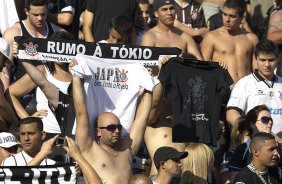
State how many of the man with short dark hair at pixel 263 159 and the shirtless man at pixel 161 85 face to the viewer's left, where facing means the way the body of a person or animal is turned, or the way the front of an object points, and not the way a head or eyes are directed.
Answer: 0

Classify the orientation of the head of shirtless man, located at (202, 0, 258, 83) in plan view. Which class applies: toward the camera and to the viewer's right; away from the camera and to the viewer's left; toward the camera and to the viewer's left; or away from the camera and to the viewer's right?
toward the camera and to the viewer's left

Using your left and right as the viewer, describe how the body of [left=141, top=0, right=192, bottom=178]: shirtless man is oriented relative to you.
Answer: facing the viewer and to the right of the viewer

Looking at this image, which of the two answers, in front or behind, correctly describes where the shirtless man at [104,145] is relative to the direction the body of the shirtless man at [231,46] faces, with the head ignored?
in front

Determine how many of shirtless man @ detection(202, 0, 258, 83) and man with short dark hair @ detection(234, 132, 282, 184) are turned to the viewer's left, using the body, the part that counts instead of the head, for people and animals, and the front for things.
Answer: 0

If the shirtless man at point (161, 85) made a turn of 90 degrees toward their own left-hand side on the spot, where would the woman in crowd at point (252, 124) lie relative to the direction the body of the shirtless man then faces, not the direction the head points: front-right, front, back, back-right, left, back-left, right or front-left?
front-right
